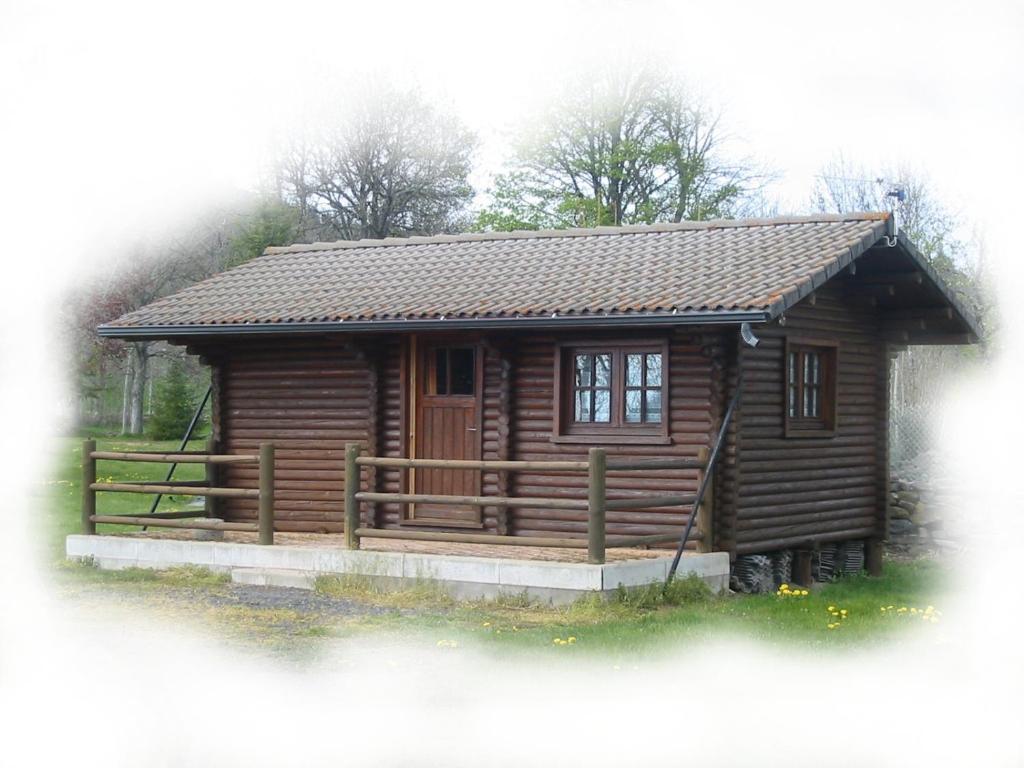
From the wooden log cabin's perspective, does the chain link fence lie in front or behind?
behind

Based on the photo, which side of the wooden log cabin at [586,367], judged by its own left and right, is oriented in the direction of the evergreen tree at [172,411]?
right

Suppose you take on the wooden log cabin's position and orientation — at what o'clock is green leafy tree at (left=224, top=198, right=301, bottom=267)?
The green leafy tree is roughly at 4 o'clock from the wooden log cabin.

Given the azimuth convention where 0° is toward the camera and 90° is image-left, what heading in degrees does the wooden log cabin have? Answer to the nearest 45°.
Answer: approximately 45°

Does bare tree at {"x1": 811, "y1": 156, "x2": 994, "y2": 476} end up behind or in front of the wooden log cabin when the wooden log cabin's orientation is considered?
behind

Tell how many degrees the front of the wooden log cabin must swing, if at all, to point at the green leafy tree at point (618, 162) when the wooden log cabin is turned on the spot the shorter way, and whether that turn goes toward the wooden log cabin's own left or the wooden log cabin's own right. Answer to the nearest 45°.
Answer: approximately 135° to the wooden log cabin's own right

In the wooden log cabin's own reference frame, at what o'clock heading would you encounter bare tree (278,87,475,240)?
The bare tree is roughly at 4 o'clock from the wooden log cabin.
